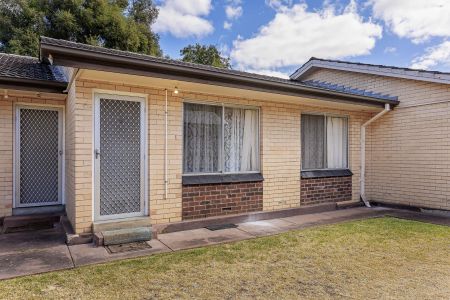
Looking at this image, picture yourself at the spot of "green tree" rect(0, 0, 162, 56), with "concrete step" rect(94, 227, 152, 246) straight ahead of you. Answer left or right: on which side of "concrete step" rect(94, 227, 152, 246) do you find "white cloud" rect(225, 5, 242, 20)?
left

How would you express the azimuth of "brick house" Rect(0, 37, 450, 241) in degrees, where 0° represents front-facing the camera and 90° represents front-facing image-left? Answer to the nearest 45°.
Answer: approximately 315°

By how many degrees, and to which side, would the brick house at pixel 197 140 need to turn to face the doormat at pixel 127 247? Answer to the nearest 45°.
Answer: approximately 90° to its right

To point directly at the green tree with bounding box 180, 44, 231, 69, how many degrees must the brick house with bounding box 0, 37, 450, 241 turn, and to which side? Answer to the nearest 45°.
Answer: approximately 135° to its left

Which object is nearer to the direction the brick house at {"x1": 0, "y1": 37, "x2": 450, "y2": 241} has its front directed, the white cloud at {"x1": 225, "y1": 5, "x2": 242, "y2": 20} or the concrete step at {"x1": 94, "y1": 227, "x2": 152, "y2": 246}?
the concrete step

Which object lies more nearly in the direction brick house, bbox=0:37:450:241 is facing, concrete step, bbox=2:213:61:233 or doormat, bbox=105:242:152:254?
the doormat

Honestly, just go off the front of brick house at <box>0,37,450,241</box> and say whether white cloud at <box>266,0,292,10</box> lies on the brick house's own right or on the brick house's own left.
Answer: on the brick house's own left

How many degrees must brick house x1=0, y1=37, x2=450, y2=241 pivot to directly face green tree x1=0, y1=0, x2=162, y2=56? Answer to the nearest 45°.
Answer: approximately 180°
